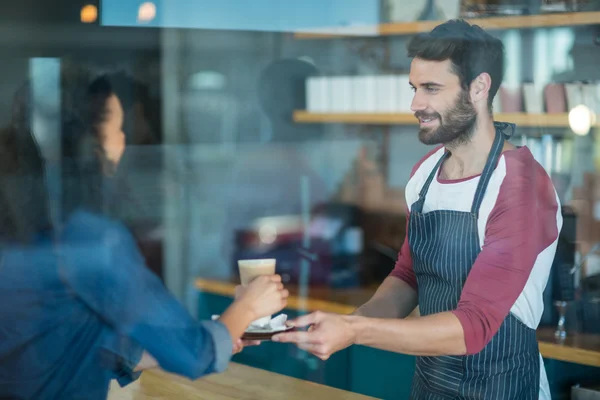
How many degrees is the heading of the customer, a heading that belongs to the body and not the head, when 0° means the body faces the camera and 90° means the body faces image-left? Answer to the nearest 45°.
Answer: approximately 225°

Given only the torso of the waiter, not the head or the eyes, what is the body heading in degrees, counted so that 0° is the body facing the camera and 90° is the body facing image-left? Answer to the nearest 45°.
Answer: approximately 45°

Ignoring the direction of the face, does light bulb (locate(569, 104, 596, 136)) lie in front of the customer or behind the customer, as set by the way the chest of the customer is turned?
in front

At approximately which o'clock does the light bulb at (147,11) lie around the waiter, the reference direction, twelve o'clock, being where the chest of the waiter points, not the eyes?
The light bulb is roughly at 3 o'clock from the waiter.

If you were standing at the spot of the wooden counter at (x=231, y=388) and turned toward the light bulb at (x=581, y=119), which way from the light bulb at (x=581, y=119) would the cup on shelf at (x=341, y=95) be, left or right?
left

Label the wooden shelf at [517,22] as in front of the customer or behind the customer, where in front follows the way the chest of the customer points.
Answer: in front

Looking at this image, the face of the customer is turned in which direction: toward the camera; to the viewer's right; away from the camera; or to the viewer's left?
to the viewer's right

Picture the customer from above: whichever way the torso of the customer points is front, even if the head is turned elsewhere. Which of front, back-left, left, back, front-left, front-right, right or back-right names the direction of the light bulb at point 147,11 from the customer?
front-left

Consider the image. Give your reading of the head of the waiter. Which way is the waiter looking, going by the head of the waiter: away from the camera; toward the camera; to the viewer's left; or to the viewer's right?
to the viewer's left

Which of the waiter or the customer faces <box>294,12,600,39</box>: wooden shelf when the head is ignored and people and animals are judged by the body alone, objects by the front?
the customer

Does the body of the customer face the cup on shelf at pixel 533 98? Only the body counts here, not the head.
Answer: yes

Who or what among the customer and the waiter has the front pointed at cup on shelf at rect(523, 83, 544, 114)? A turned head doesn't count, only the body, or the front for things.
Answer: the customer

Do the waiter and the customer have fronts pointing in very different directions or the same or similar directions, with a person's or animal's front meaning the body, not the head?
very different directions

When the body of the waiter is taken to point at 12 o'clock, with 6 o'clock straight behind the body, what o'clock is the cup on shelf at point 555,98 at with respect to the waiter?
The cup on shelf is roughly at 5 o'clock from the waiter.
